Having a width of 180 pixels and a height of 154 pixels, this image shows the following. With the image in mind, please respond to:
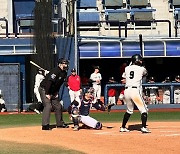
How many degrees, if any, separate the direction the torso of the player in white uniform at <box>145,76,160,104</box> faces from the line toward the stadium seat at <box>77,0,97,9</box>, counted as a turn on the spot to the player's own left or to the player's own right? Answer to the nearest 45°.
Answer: approximately 135° to the player's own right

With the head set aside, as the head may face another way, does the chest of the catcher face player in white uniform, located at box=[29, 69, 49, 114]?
no

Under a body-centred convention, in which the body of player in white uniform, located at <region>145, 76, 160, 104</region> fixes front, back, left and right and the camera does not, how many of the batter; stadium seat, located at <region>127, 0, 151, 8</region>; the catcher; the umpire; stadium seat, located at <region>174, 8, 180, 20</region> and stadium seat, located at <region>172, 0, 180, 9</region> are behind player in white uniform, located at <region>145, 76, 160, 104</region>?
3

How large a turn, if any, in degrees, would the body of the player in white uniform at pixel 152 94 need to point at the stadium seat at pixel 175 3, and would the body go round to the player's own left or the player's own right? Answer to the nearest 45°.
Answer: approximately 180°

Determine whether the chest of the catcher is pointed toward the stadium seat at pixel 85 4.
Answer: no

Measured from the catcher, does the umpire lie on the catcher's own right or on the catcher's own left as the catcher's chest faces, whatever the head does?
on the catcher's own right

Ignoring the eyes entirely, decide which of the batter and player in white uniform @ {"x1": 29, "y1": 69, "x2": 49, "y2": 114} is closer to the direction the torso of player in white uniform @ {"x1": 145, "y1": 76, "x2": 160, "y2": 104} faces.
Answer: the batter

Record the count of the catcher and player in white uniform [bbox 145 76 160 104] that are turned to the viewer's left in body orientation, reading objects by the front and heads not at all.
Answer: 0

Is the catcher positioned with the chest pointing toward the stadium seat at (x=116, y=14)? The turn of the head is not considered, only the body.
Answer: no

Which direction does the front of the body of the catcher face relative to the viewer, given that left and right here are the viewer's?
facing the viewer and to the right of the viewer

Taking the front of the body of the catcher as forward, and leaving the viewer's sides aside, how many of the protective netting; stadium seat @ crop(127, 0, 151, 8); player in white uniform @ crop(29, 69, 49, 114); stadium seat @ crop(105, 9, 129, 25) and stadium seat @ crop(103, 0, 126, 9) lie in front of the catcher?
0
